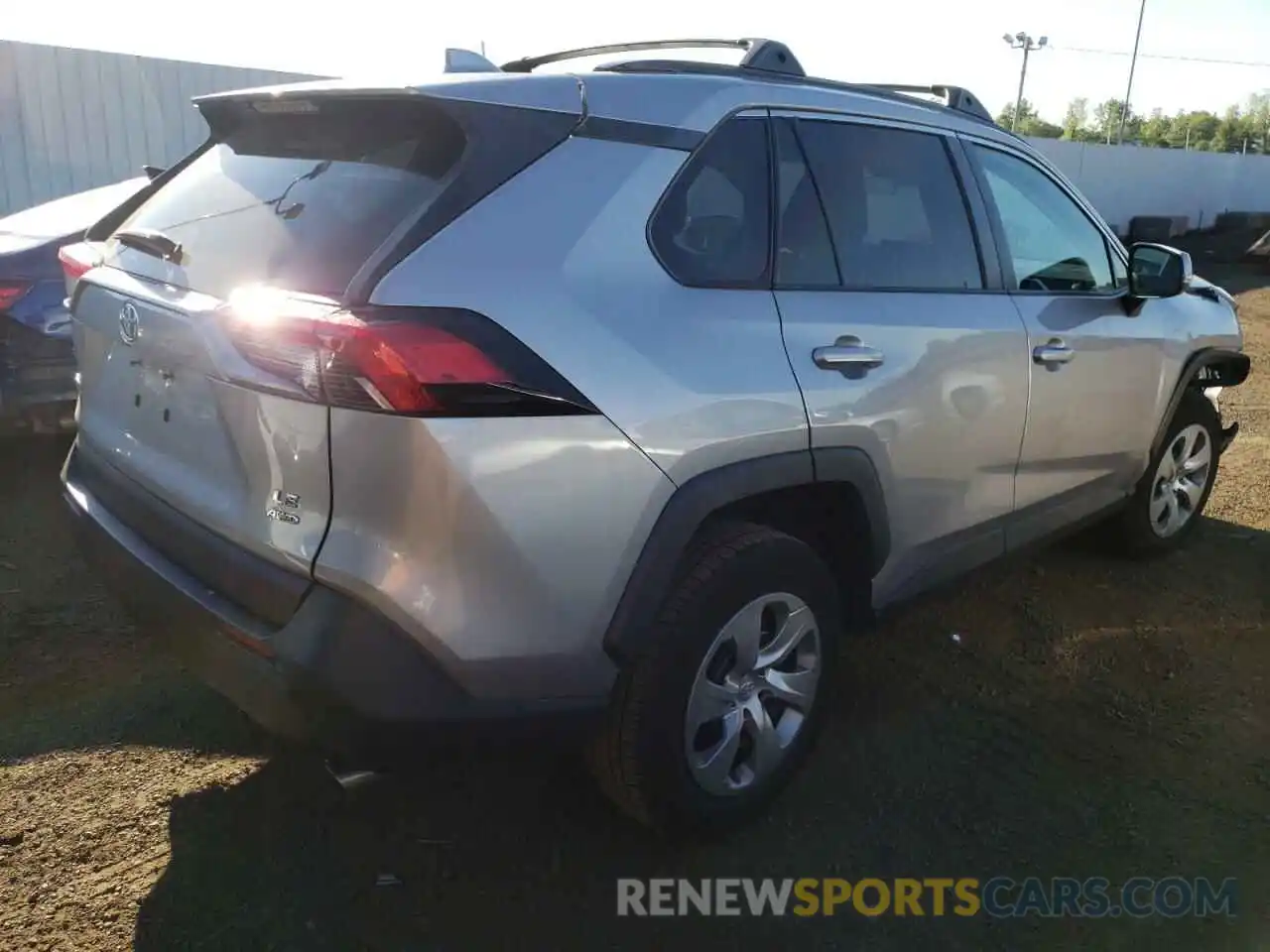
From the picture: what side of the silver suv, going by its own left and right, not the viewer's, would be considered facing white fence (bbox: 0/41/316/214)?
left

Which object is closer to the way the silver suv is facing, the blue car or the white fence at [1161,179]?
the white fence

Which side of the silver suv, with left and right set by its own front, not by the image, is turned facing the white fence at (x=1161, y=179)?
front

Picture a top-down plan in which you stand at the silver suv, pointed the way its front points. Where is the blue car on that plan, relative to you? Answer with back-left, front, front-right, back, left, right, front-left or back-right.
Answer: left

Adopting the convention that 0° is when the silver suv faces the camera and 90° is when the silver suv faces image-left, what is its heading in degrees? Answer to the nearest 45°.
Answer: approximately 225°
